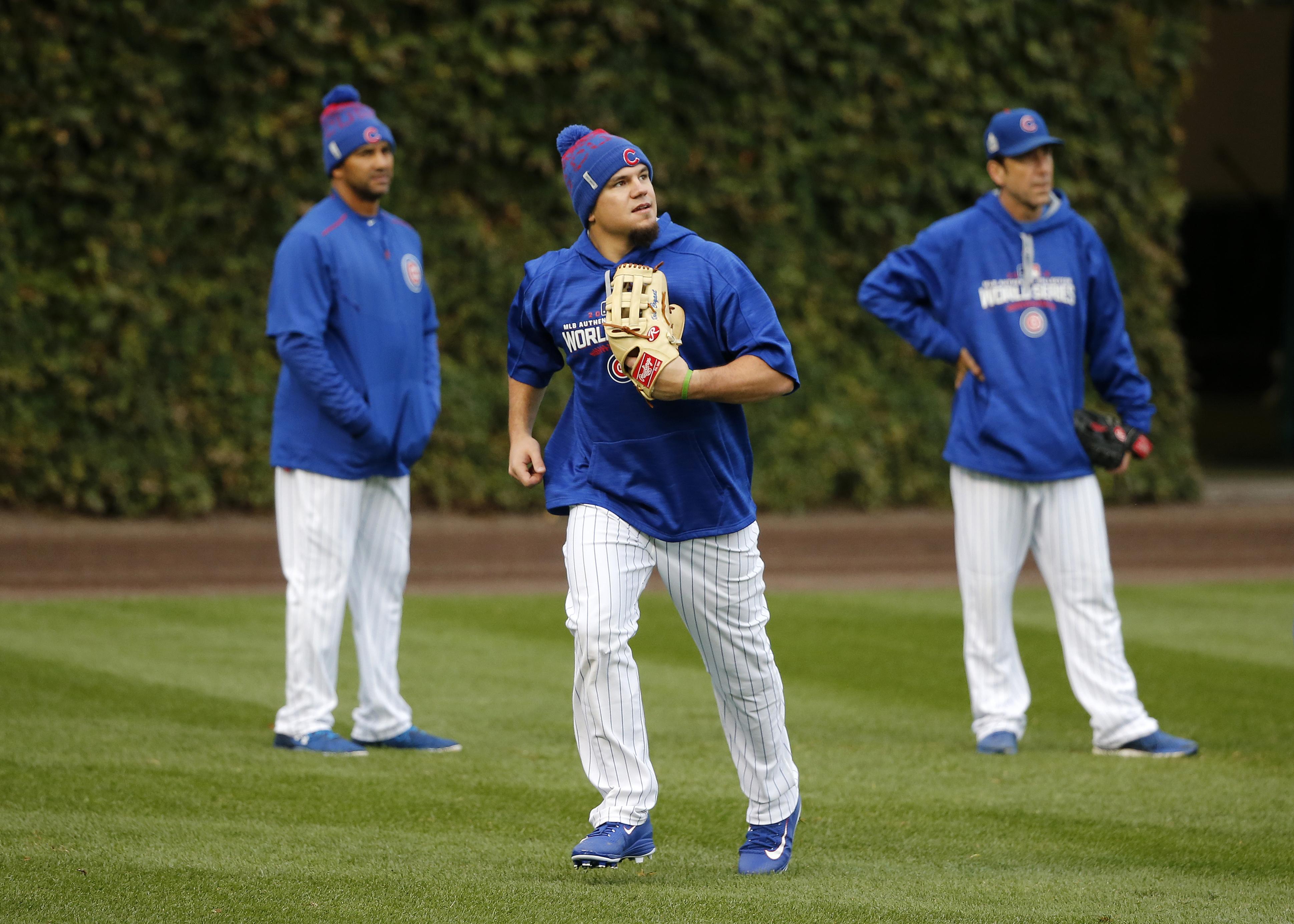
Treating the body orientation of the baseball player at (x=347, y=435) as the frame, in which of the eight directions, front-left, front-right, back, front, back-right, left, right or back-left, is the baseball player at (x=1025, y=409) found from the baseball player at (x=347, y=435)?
front-left

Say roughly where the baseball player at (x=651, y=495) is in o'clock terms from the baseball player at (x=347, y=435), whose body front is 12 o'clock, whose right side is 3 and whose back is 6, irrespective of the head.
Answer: the baseball player at (x=651, y=495) is roughly at 1 o'clock from the baseball player at (x=347, y=435).

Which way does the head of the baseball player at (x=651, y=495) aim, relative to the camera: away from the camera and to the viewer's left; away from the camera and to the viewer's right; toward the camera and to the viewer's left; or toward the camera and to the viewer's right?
toward the camera and to the viewer's right

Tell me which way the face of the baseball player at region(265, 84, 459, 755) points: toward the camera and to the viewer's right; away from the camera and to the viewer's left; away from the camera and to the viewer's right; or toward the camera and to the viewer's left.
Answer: toward the camera and to the viewer's right

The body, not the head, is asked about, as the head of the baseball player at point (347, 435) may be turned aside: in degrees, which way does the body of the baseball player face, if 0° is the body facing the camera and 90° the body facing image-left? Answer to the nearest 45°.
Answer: approximately 315°
